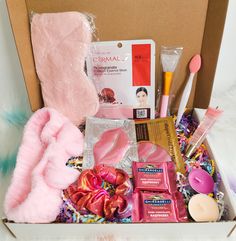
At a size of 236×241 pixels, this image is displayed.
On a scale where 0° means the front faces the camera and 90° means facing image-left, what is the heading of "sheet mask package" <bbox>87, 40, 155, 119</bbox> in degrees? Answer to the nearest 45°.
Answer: approximately 0°
